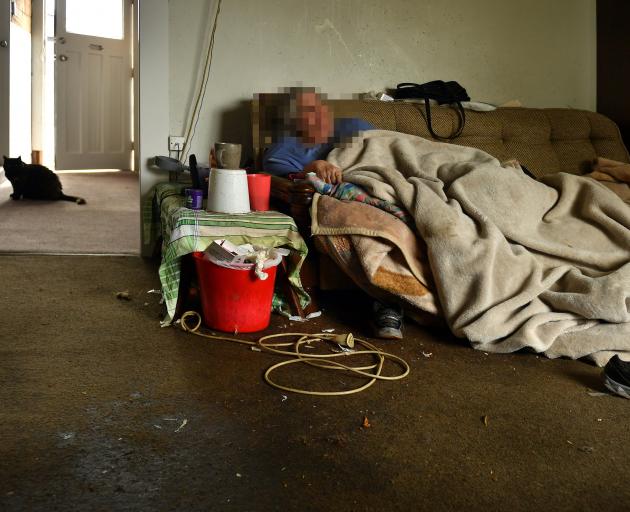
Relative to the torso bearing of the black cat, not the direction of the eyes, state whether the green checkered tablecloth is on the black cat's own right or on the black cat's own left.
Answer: on the black cat's own left

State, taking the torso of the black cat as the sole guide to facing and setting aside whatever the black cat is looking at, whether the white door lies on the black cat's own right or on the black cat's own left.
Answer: on the black cat's own right

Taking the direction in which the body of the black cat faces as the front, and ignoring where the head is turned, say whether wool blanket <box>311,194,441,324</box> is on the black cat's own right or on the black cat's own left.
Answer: on the black cat's own left

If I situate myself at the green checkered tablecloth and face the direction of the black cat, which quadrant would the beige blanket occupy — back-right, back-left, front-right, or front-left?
back-right

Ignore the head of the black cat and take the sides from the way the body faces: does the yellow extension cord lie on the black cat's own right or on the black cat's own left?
on the black cat's own left

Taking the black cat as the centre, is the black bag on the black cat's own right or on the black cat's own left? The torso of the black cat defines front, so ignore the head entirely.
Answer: on the black cat's own left

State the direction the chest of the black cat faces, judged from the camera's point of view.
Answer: to the viewer's left

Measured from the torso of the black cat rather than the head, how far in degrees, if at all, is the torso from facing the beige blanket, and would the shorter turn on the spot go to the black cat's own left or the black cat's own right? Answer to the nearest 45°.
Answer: approximately 90° to the black cat's own left
